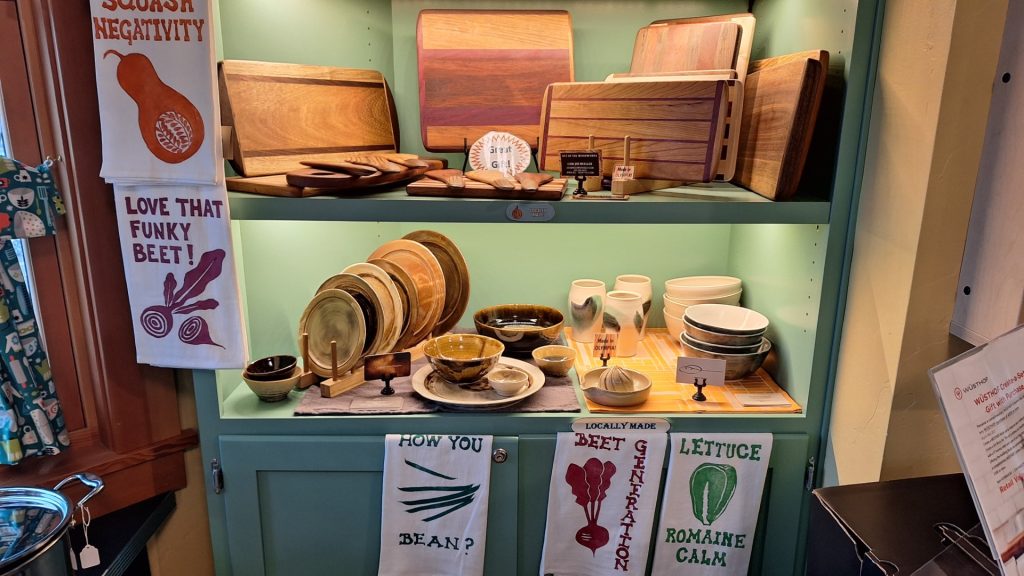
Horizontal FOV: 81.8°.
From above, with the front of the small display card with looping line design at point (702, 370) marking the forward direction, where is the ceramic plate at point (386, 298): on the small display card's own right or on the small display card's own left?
on the small display card's own right

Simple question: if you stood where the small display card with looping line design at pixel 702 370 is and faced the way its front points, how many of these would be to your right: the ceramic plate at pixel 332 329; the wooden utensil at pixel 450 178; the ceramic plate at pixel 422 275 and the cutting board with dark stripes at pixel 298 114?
4

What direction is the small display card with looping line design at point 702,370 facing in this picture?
toward the camera

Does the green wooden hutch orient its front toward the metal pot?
no

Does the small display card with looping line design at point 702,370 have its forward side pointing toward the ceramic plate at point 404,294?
no

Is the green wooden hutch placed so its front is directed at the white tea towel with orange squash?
no

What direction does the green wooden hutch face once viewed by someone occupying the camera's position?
facing the viewer

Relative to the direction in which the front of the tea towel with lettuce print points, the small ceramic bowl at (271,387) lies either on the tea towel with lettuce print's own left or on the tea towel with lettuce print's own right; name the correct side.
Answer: on the tea towel with lettuce print's own right

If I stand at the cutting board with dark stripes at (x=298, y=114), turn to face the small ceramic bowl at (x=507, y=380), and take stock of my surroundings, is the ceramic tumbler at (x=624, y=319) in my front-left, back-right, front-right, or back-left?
front-left

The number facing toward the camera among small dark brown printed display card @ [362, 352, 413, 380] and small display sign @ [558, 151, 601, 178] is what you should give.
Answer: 2

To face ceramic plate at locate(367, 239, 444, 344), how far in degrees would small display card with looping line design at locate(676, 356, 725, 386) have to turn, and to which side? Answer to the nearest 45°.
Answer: approximately 90° to its right

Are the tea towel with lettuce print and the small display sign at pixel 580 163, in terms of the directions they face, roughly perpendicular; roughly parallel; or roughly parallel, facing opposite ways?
roughly parallel

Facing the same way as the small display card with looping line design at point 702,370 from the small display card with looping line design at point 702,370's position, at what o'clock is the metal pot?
The metal pot is roughly at 2 o'clock from the small display card with looping line design.

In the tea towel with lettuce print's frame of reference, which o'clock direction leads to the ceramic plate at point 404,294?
The ceramic plate is roughly at 3 o'clock from the tea towel with lettuce print.
